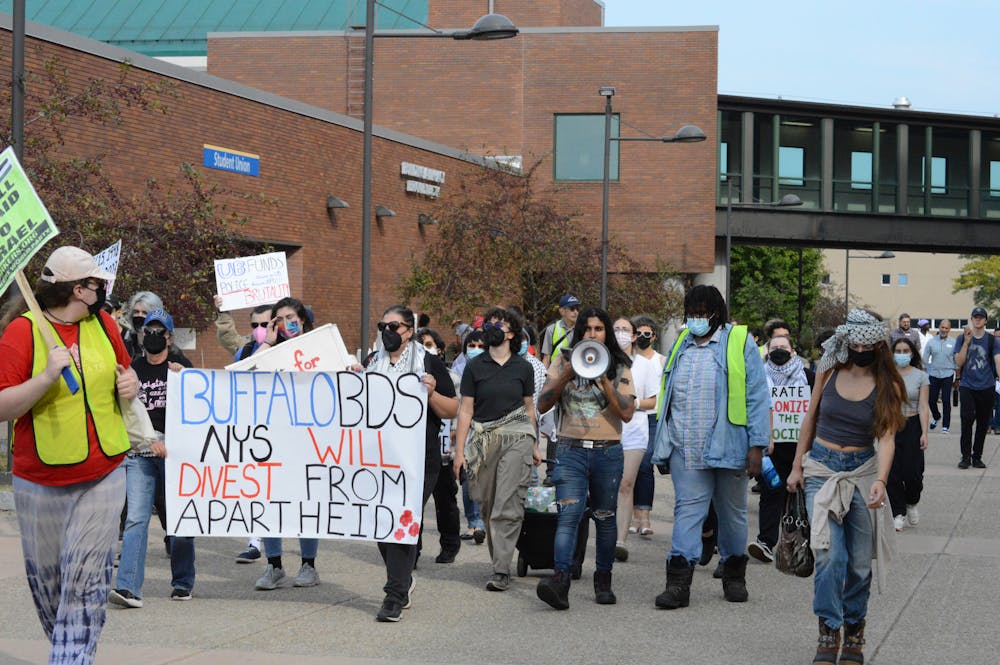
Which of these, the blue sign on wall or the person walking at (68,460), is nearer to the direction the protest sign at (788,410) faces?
the person walking

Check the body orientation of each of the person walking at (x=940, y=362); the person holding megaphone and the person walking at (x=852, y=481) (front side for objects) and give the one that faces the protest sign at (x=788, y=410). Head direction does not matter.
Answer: the person walking at (x=940, y=362)

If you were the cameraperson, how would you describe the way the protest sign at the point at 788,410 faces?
facing the viewer

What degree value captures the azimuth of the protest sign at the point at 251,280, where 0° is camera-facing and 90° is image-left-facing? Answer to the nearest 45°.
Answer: approximately 0°

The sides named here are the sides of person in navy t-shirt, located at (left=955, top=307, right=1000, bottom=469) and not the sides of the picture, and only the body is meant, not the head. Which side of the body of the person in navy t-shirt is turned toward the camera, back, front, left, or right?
front

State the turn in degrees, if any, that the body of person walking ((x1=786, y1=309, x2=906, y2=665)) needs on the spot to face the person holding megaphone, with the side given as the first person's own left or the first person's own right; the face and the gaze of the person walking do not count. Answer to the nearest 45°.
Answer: approximately 135° to the first person's own right

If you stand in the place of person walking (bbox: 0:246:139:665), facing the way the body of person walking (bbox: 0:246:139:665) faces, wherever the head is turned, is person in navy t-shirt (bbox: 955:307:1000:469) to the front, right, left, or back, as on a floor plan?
left

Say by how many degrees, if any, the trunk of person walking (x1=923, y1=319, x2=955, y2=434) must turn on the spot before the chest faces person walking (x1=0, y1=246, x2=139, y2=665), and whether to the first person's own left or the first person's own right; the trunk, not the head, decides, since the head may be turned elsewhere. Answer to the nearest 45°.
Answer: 0° — they already face them

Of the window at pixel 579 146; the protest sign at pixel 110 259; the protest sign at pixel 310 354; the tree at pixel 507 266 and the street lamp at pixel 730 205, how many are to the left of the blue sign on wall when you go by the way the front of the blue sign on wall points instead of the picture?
3

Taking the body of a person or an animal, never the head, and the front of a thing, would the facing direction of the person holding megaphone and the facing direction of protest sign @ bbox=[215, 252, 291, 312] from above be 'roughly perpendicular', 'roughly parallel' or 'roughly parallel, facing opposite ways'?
roughly parallel

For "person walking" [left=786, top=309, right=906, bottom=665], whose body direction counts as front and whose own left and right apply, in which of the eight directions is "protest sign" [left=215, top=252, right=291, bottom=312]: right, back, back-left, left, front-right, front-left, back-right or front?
back-right

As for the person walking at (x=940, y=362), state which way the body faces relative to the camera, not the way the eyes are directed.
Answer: toward the camera
